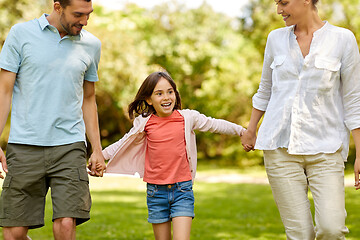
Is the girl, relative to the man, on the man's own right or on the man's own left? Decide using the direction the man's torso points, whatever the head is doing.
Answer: on the man's own left

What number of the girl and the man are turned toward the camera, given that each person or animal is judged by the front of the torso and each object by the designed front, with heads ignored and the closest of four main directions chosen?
2

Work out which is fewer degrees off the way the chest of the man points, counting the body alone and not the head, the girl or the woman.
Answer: the woman

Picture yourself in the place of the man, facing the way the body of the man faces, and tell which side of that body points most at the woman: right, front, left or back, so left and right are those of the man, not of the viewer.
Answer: left

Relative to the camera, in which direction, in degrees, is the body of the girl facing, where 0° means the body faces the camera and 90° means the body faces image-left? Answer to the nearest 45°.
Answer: approximately 0°

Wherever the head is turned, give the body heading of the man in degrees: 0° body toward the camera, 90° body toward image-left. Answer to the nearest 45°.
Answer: approximately 0°

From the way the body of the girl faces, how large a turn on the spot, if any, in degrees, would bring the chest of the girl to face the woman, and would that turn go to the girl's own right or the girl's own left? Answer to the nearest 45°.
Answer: approximately 45° to the girl's own left

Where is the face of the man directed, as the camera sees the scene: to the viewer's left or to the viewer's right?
to the viewer's right
